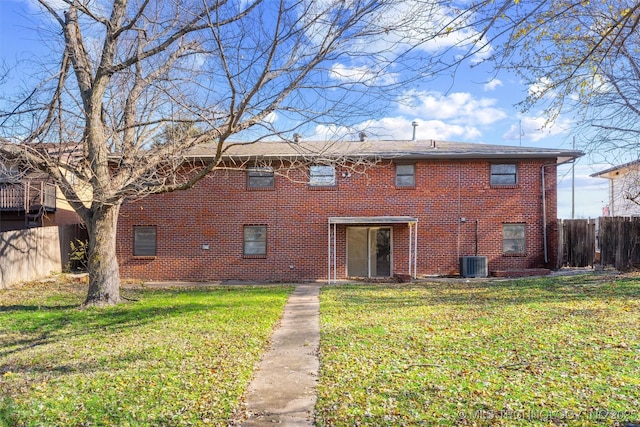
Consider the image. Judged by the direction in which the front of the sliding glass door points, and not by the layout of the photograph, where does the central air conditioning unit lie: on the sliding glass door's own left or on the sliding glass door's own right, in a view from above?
on the sliding glass door's own left

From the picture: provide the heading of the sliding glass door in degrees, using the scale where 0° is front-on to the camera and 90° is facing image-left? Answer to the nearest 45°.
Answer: approximately 0°

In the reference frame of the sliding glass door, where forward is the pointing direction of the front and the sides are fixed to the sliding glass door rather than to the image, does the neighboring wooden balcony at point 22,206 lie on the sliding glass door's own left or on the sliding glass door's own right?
on the sliding glass door's own right

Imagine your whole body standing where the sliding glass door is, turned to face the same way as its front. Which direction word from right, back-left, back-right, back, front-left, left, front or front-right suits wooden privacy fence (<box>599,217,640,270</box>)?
left

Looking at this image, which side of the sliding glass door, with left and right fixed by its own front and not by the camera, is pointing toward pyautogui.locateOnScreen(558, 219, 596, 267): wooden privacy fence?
left

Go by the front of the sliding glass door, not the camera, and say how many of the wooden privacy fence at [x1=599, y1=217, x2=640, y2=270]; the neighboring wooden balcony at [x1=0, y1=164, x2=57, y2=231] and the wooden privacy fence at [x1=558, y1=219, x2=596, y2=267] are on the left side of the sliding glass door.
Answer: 2
